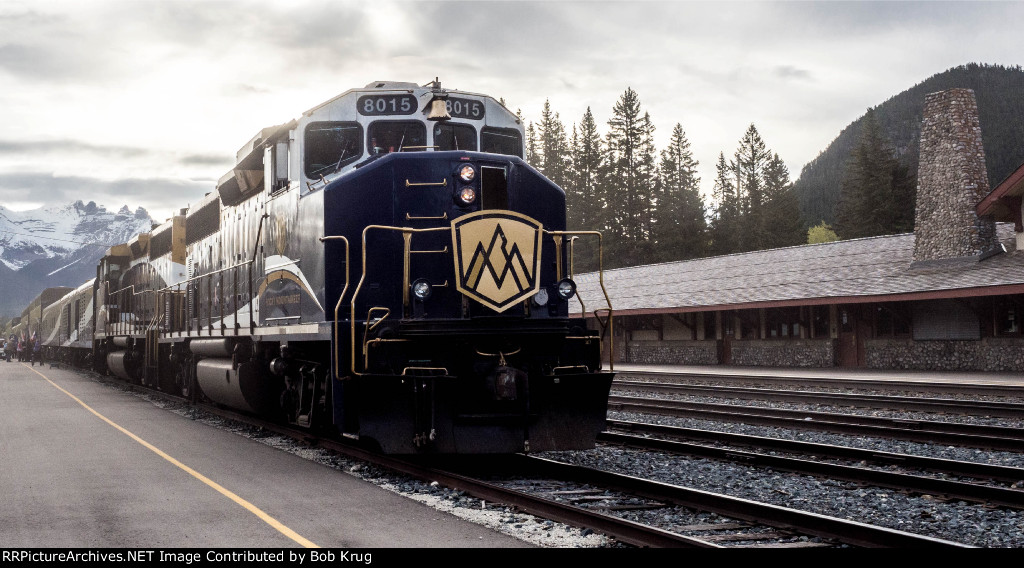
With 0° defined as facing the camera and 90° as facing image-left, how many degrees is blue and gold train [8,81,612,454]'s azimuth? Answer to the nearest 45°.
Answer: approximately 315°

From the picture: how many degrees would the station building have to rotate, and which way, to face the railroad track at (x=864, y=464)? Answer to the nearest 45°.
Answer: approximately 45° to its left

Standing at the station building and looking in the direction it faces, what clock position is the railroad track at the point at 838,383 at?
The railroad track is roughly at 11 o'clock from the station building.

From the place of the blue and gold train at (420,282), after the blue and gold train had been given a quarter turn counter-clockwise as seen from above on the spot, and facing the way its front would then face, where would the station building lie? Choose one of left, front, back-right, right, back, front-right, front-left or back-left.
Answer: front

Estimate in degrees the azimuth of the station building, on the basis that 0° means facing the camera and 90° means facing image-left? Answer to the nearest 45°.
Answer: approximately 45°

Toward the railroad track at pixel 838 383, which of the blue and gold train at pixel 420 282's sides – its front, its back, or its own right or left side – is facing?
left

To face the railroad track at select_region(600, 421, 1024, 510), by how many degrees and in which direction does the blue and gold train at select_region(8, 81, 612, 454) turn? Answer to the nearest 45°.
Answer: approximately 45° to its left

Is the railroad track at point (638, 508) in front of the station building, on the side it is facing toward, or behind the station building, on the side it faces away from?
in front

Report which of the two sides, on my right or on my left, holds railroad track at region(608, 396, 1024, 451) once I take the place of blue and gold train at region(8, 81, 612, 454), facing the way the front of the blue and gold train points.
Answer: on my left
